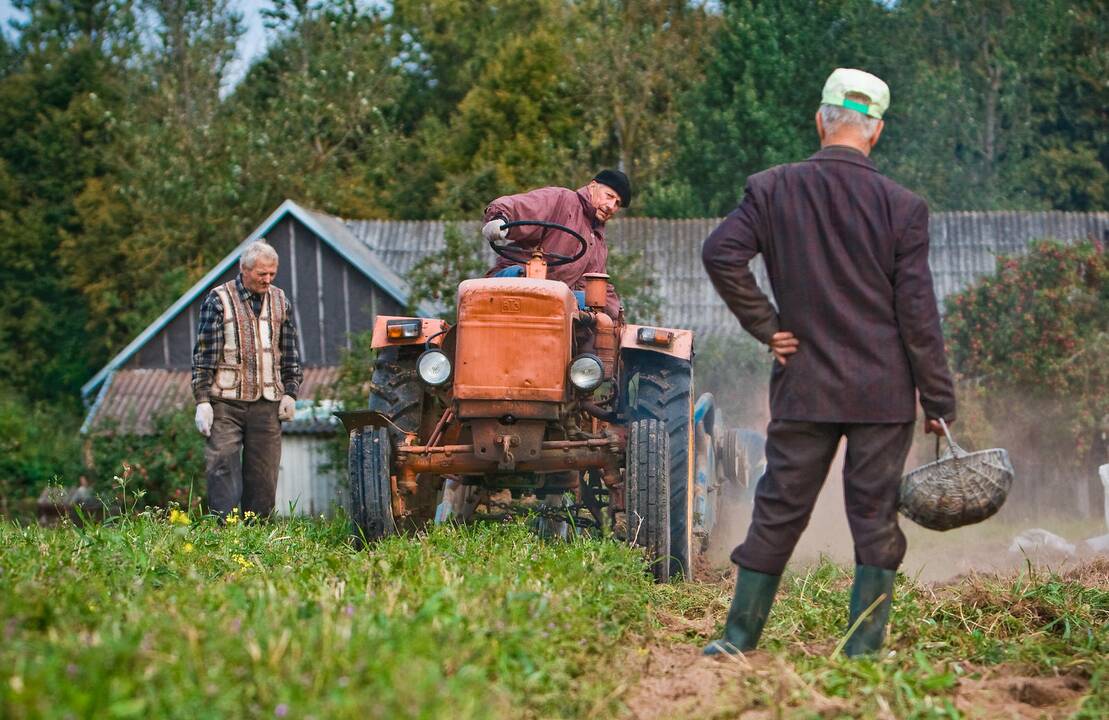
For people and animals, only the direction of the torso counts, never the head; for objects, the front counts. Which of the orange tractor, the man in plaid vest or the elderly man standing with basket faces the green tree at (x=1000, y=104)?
the elderly man standing with basket

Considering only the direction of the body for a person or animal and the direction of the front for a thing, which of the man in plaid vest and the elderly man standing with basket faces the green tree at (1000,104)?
the elderly man standing with basket

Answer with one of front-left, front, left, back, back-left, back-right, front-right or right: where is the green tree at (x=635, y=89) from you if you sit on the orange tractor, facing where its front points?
back

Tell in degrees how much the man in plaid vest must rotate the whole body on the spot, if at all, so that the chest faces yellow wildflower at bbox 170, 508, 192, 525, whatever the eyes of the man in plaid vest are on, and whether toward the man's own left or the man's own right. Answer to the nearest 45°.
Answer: approximately 45° to the man's own right

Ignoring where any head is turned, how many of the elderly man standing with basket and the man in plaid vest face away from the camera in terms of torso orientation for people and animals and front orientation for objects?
1

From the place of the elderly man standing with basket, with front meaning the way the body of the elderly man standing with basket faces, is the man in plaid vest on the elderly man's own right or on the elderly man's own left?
on the elderly man's own left

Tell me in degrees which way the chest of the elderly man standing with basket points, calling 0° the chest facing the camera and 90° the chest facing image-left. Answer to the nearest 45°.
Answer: approximately 180°

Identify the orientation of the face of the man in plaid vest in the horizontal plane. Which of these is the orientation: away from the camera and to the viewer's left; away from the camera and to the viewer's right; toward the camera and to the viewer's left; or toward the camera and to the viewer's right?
toward the camera and to the viewer's right

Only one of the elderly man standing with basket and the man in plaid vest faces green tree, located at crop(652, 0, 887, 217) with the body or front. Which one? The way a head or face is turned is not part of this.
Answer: the elderly man standing with basket

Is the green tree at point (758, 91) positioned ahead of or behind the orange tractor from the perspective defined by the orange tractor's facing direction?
behind

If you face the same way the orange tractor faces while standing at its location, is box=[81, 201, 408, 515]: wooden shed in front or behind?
behind

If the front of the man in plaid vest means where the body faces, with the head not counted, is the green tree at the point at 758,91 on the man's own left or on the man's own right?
on the man's own left

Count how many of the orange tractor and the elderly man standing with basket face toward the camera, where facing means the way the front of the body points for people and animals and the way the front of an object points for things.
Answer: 1

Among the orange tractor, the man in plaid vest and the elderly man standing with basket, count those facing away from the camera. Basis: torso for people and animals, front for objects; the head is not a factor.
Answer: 1

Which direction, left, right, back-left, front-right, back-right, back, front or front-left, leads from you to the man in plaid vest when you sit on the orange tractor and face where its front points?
back-right
